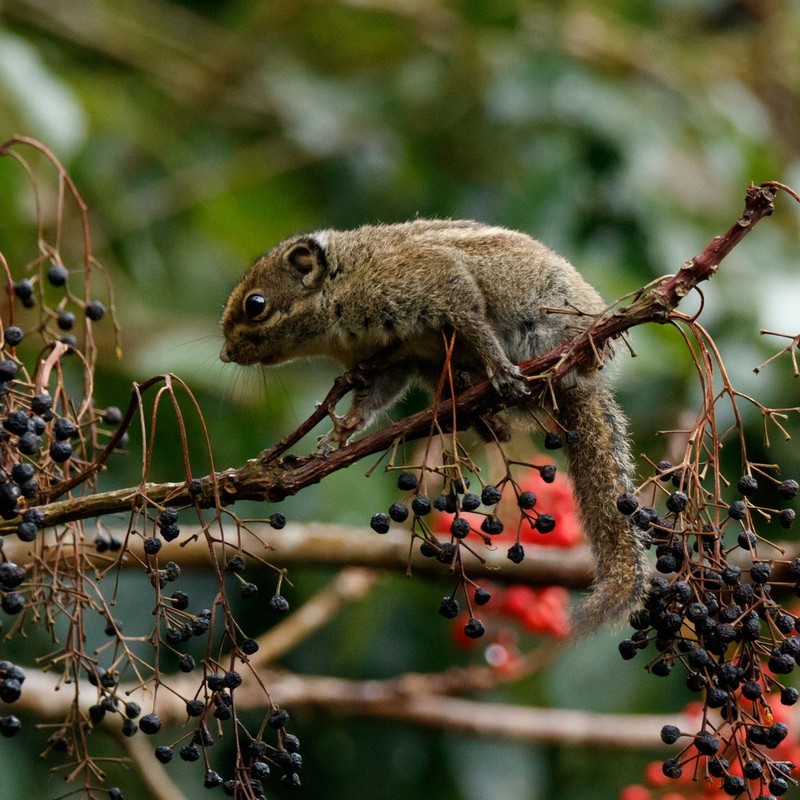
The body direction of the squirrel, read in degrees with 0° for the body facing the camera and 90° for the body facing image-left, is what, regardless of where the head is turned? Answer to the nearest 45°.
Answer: approximately 90°

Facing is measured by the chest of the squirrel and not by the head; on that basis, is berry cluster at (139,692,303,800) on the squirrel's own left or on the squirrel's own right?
on the squirrel's own left

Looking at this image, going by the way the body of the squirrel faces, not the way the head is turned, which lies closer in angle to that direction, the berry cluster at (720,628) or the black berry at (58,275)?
the black berry

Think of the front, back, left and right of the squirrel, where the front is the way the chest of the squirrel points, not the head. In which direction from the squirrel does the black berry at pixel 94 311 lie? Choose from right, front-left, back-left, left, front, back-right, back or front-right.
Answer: front-left
